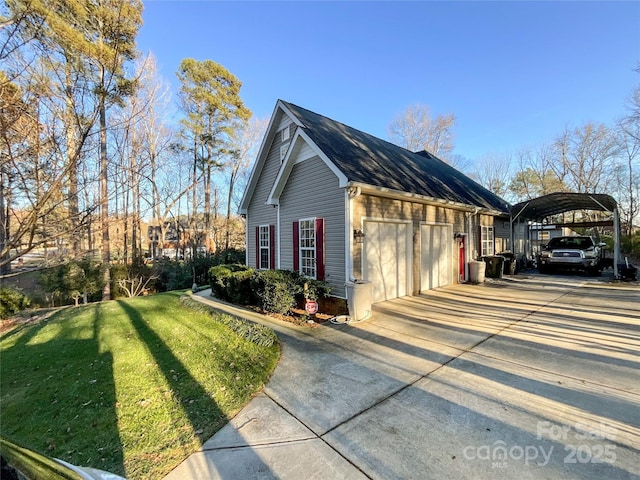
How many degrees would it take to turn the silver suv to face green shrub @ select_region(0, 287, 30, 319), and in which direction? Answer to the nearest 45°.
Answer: approximately 45° to its right

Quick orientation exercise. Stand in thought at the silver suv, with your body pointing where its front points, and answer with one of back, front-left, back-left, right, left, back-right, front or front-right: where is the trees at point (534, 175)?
back

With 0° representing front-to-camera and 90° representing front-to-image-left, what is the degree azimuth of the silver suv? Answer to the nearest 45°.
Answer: approximately 0°

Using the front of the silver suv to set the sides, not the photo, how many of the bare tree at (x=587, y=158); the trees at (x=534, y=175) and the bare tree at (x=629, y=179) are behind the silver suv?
3

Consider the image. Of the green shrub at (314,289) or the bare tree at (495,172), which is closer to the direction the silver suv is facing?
the green shrub

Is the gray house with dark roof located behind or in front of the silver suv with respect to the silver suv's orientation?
in front

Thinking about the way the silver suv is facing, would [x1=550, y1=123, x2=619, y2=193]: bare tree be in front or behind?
behind

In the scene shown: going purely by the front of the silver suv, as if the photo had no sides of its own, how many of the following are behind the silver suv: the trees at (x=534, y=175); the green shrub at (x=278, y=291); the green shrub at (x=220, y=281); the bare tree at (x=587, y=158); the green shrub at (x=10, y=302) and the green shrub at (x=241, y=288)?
2

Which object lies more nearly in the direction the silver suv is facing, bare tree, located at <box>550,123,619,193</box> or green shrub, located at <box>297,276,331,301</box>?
the green shrub

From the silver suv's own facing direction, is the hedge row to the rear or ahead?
ahead

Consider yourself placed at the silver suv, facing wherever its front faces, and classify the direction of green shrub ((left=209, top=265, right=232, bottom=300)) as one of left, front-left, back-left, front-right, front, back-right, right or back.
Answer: front-right

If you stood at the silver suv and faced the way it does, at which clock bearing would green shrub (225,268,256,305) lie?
The green shrub is roughly at 1 o'clock from the silver suv.

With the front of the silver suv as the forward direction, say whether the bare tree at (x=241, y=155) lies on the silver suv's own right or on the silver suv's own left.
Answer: on the silver suv's own right
